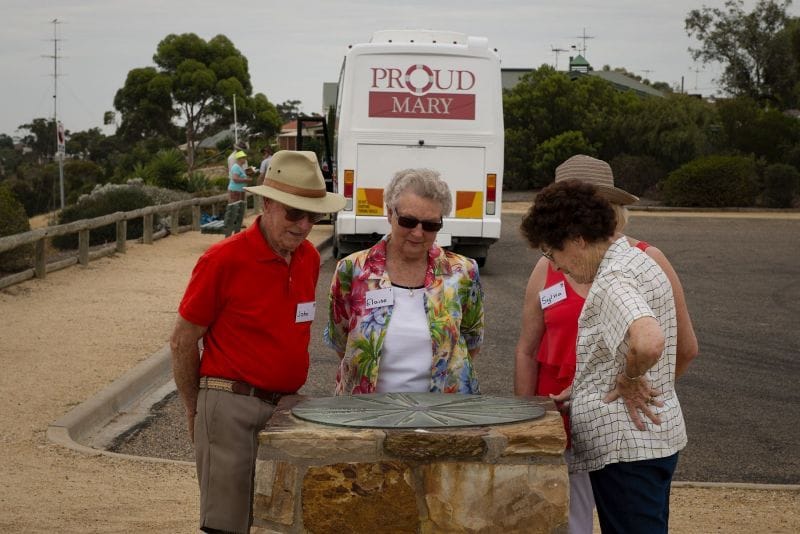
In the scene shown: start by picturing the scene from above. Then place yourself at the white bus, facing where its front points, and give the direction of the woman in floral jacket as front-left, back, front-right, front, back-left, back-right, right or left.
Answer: back

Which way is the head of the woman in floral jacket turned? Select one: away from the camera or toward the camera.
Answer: toward the camera

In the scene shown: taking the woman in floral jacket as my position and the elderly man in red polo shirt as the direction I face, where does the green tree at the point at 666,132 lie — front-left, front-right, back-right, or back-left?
back-right

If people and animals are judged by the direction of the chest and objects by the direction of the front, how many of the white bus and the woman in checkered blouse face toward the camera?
0

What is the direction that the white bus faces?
away from the camera

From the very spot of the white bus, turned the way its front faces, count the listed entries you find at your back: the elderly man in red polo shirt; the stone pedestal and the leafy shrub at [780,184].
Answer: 2

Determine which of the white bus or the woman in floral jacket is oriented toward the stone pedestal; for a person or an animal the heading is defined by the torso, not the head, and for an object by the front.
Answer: the woman in floral jacket

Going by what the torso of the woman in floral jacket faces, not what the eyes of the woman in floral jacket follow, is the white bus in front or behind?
behind

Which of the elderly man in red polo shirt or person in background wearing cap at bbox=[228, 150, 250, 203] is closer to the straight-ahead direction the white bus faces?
the person in background wearing cap

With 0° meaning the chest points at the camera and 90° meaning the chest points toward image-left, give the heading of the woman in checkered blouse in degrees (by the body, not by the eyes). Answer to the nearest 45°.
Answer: approximately 90°

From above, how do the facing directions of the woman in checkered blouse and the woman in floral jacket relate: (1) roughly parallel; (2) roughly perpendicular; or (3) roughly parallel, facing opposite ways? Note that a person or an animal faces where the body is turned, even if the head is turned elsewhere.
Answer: roughly perpendicular

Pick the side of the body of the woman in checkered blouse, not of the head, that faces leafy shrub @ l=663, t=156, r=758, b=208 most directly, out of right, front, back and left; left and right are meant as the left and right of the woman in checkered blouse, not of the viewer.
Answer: right

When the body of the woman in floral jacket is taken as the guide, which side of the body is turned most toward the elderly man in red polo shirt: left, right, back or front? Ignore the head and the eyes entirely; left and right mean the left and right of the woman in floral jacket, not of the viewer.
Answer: right

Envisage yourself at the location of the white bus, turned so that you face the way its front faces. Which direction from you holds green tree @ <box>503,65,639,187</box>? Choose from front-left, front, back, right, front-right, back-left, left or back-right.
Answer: front

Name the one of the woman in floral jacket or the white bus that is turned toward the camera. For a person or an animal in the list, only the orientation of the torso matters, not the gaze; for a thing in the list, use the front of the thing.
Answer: the woman in floral jacket

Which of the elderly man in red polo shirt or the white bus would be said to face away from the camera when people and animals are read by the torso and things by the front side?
the white bus

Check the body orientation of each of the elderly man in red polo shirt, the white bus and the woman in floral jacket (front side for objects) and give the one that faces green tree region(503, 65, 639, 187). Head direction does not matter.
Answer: the white bus

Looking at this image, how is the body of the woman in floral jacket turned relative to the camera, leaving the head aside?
toward the camera

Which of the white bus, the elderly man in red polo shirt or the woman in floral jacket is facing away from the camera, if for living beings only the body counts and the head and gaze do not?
the white bus
